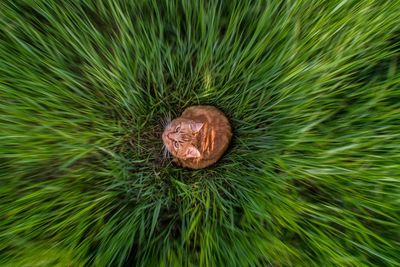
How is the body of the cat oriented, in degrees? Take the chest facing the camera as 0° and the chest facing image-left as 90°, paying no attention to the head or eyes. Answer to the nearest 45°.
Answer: approximately 90°
